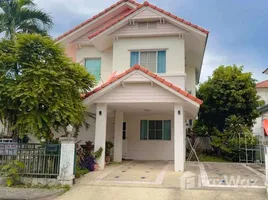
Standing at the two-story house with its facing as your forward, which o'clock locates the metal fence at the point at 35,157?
The metal fence is roughly at 1 o'clock from the two-story house.

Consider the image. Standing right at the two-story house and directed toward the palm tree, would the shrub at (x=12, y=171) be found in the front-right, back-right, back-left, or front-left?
front-left

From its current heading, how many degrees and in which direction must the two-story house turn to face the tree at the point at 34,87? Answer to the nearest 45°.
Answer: approximately 45° to its right

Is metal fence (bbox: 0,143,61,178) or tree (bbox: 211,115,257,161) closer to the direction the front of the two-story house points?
the metal fence

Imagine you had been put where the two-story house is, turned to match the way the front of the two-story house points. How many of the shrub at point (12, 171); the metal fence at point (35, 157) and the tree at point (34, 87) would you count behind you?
0

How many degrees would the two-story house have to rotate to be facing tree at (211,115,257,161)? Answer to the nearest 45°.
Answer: approximately 135° to its left

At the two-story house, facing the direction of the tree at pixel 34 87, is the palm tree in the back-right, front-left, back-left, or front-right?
front-right

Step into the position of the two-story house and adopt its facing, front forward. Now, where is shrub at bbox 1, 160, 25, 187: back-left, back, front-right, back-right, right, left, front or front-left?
front-right

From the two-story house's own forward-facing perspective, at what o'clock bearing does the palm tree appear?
The palm tree is roughly at 3 o'clock from the two-story house.

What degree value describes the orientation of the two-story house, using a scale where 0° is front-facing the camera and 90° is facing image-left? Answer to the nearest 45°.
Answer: approximately 0°

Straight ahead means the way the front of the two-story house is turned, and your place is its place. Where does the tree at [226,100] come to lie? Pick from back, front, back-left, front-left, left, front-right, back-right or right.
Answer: back-left

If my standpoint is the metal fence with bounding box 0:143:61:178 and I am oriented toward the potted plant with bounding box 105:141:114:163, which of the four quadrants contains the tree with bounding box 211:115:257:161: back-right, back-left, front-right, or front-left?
front-right

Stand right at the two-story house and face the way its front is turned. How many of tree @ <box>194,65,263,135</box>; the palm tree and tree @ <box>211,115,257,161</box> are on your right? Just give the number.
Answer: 1

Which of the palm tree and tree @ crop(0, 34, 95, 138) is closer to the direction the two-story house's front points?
the tree

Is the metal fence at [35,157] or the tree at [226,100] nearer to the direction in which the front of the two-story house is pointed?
the metal fence
